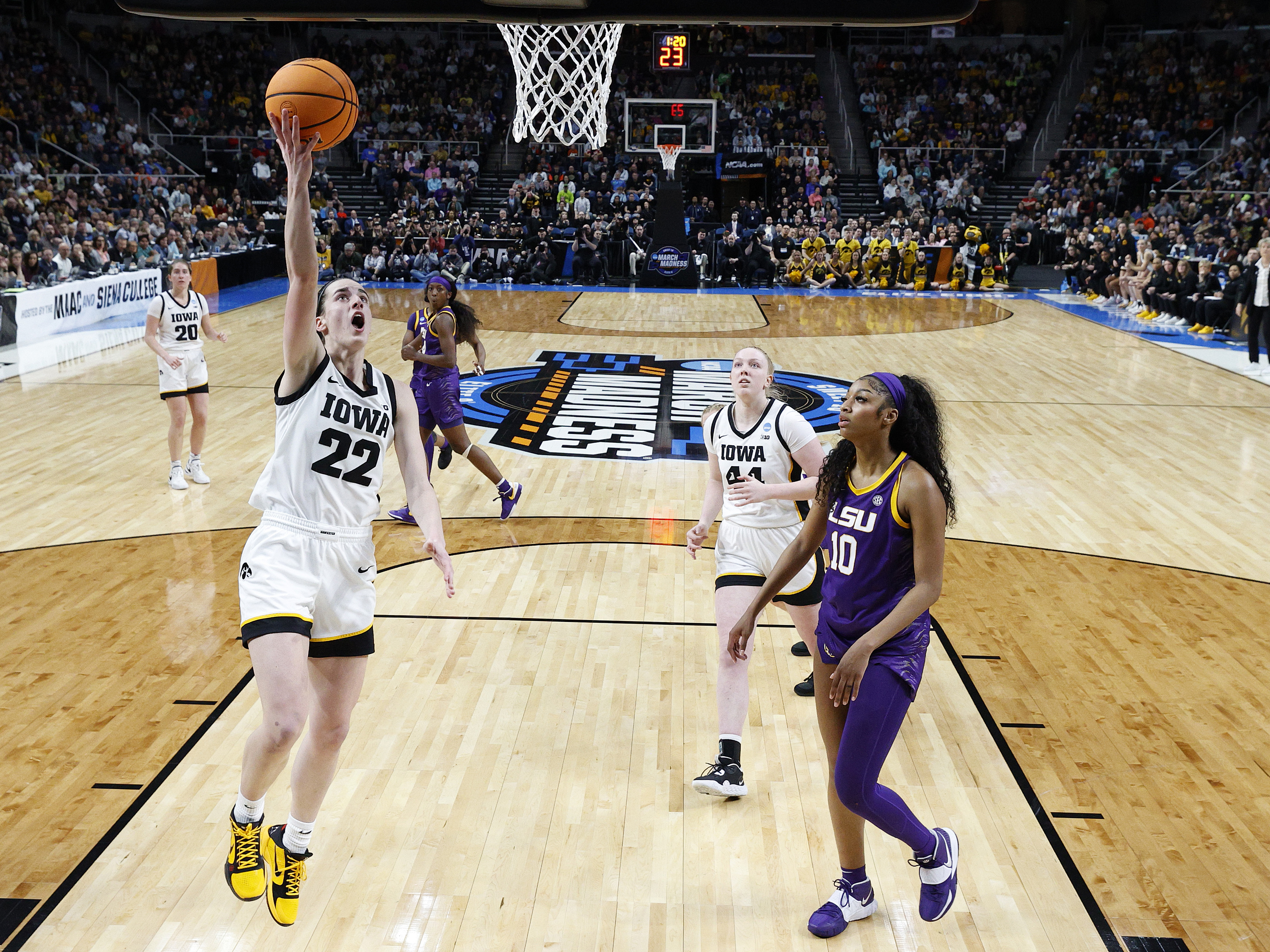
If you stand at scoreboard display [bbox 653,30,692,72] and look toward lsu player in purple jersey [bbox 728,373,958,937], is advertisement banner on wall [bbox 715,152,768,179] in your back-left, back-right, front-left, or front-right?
back-left

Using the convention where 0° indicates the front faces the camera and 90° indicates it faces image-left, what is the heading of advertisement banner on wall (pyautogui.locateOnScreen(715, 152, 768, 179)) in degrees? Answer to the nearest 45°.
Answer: approximately 0°

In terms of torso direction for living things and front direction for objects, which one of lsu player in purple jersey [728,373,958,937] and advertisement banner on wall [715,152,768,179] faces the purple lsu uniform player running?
the advertisement banner on wall

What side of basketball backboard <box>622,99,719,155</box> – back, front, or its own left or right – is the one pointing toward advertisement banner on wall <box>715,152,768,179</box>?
back

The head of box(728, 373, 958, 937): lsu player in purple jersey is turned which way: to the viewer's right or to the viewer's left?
to the viewer's left

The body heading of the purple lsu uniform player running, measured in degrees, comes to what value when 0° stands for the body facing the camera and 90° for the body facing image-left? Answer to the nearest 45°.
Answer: approximately 45°

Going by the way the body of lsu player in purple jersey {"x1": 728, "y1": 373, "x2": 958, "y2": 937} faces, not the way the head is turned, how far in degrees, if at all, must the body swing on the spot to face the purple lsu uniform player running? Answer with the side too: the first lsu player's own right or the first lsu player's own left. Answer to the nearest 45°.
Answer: approximately 90° to the first lsu player's own right

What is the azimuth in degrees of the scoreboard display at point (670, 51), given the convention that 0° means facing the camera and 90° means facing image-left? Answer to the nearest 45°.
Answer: approximately 0°

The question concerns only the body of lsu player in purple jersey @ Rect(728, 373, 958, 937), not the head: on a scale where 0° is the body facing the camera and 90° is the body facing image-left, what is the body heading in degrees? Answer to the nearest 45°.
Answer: approximately 45°

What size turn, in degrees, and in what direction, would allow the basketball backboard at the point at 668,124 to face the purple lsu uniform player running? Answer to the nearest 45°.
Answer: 0° — it already faces them
